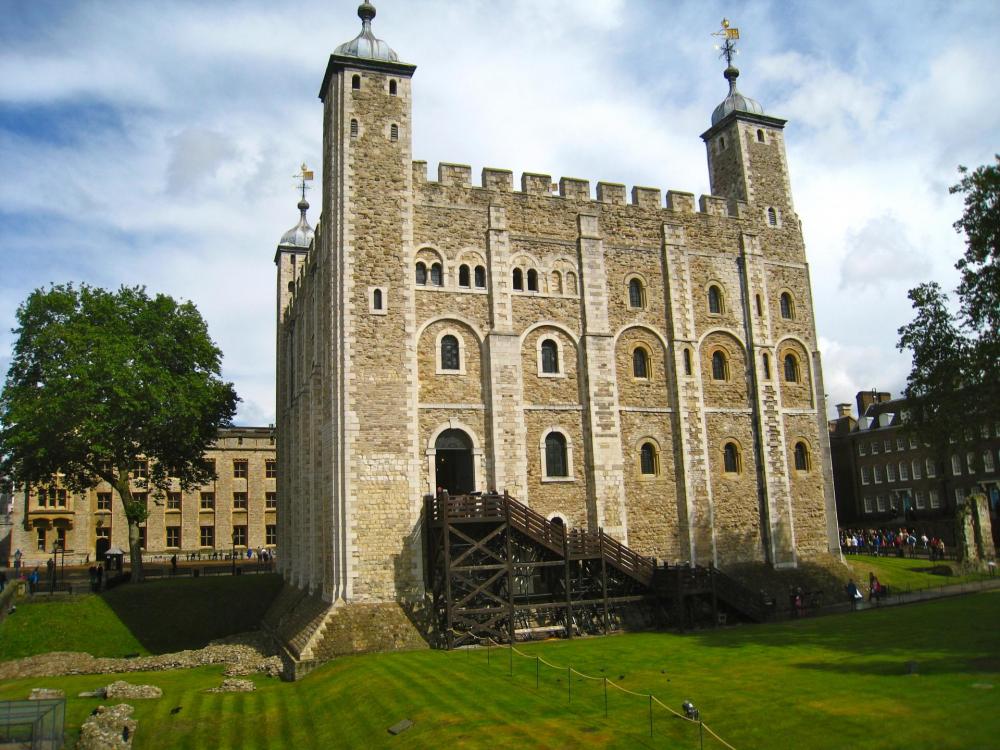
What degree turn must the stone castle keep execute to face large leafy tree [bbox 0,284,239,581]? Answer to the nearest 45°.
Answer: approximately 135° to its right

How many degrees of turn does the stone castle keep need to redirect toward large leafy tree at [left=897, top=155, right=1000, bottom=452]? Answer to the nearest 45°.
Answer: approximately 45° to its left

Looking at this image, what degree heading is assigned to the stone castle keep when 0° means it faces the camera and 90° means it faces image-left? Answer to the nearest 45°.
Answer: approximately 315°
